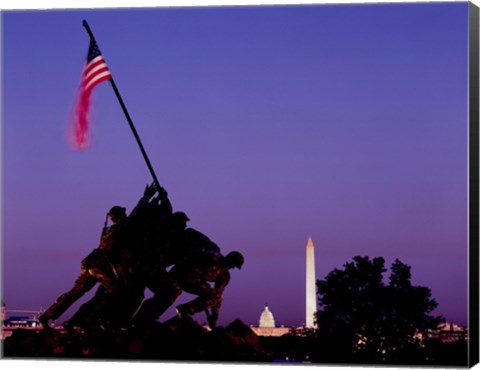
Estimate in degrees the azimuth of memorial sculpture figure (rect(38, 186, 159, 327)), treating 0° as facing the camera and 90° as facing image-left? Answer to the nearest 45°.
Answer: approximately 270°

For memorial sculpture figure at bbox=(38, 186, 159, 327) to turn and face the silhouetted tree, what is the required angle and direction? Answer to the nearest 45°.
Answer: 0° — it already faces it
